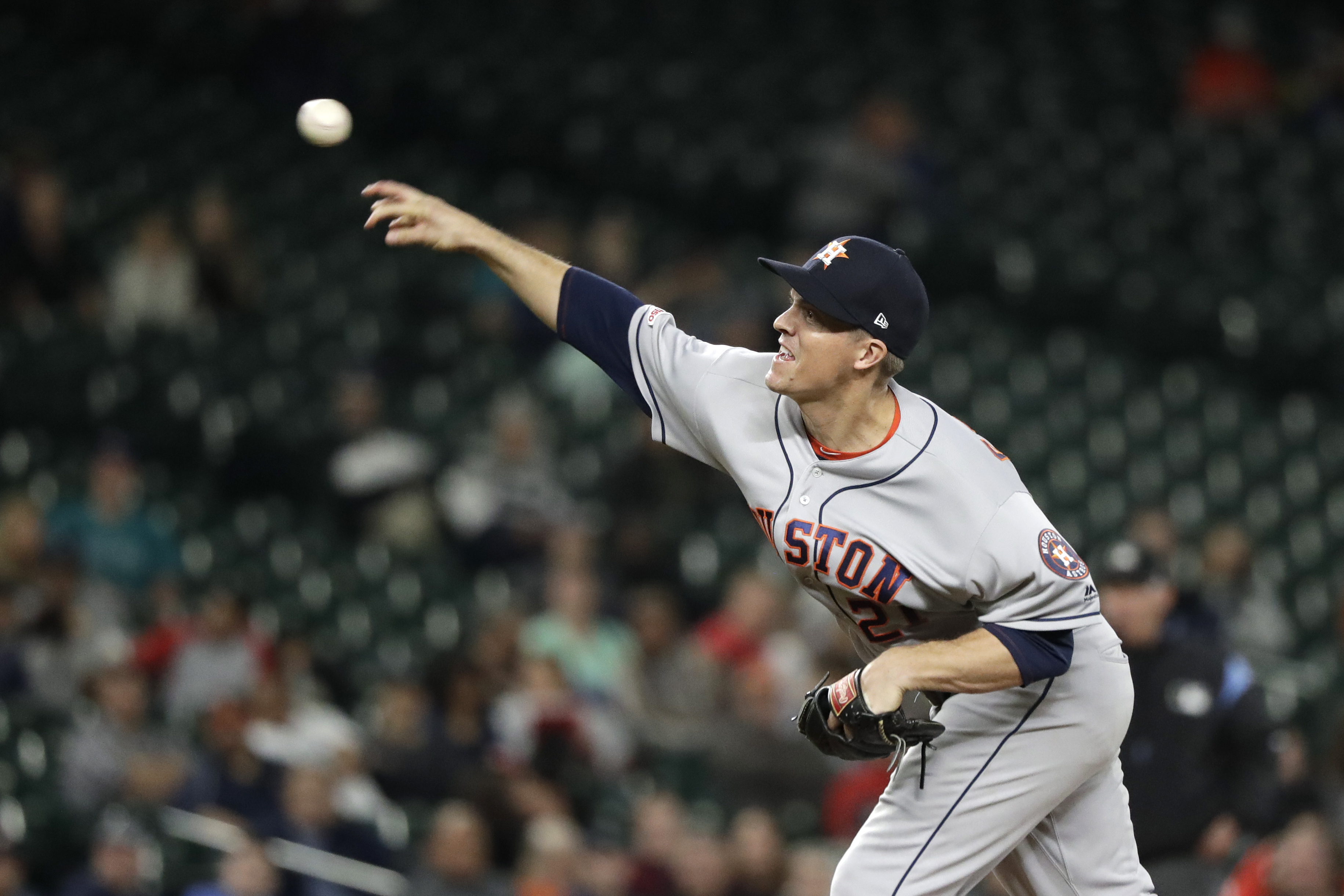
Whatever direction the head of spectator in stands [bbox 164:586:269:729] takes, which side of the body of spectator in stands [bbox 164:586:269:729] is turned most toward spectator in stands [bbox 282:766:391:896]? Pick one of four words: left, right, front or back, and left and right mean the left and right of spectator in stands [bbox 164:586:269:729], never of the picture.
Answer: front

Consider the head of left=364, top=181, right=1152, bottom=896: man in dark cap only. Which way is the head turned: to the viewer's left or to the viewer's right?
to the viewer's left

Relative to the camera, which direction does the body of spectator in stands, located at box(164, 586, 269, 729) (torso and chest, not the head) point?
toward the camera

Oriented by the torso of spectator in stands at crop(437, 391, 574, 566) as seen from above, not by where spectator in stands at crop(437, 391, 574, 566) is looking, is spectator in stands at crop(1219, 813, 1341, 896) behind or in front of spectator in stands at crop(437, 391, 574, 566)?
in front

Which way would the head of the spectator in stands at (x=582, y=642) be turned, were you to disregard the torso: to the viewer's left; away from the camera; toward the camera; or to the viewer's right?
toward the camera

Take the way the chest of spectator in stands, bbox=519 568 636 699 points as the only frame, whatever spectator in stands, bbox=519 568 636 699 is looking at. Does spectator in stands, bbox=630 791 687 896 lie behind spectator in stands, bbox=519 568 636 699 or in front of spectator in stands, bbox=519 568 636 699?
in front

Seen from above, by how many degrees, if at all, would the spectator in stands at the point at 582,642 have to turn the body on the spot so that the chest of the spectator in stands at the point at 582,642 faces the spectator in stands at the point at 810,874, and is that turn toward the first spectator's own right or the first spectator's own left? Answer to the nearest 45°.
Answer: approximately 45° to the first spectator's own left

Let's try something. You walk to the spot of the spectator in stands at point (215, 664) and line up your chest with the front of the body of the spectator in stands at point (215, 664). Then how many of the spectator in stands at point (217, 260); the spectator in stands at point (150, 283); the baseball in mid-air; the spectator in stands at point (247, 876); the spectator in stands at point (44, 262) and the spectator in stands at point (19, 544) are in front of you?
2

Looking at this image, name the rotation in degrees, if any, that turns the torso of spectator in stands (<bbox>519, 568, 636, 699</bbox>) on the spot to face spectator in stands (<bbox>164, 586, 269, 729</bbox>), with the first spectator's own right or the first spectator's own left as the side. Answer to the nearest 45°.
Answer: approximately 90° to the first spectator's own right

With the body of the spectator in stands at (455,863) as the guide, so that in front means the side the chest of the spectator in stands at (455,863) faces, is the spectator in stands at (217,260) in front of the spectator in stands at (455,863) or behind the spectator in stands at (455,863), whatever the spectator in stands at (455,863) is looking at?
behind

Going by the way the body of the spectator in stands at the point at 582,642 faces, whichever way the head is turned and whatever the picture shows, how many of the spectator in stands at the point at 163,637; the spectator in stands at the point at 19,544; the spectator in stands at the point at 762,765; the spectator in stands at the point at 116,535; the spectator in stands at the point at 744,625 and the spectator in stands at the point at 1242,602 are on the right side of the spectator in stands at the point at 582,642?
3

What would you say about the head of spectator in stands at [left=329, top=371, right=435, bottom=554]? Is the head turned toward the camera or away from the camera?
toward the camera

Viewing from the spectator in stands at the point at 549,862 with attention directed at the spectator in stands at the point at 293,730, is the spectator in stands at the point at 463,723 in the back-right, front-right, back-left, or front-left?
front-right

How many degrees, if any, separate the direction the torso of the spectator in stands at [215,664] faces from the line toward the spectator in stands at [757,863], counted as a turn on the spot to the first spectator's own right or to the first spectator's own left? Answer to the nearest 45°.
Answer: approximately 45° to the first spectator's own left

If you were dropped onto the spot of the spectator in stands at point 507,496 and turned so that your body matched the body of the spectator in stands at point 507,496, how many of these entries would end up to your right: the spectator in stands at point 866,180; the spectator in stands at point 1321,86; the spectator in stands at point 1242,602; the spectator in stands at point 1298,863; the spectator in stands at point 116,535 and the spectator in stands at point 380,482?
2

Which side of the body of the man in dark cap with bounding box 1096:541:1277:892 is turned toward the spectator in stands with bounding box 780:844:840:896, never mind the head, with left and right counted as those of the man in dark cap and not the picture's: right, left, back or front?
right

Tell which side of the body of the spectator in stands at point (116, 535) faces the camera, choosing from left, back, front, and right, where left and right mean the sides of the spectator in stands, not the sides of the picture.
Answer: front

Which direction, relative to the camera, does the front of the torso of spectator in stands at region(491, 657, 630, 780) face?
toward the camera

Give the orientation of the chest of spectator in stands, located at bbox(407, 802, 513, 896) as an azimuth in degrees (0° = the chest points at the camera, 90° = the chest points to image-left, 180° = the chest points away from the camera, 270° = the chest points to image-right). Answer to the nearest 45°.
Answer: approximately 0°

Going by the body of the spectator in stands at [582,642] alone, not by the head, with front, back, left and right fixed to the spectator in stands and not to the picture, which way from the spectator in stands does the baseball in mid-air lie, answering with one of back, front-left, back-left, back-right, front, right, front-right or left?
front
